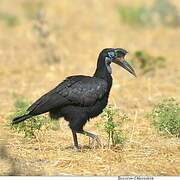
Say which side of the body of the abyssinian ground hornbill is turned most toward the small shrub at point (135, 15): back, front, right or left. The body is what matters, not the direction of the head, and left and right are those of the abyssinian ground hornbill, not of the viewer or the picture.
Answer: left

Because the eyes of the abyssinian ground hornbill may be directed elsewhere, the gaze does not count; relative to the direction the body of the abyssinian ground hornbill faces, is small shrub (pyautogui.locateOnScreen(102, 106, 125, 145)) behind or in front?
in front

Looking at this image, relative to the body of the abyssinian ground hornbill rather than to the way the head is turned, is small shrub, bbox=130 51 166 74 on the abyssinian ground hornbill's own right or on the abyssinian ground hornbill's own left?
on the abyssinian ground hornbill's own left

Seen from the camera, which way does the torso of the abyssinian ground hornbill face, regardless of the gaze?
to the viewer's right
